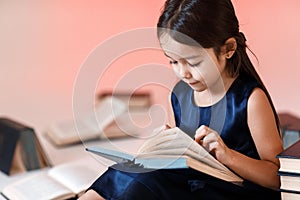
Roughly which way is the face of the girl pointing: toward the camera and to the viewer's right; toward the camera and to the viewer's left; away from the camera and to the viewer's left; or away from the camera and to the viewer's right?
toward the camera and to the viewer's left

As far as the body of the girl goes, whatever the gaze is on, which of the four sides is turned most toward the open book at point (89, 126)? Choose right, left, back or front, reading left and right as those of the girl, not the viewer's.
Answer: right

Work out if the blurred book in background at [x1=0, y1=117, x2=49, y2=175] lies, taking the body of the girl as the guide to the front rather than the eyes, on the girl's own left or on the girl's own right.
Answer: on the girl's own right

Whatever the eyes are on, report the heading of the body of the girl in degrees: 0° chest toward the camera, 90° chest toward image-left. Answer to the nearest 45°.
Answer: approximately 45°
